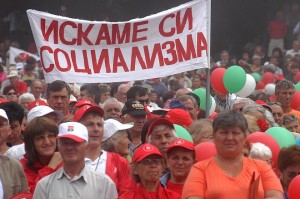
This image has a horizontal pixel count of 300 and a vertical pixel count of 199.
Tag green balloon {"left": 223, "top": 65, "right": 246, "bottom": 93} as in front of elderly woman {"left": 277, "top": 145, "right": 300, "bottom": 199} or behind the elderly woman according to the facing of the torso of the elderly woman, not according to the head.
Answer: behind

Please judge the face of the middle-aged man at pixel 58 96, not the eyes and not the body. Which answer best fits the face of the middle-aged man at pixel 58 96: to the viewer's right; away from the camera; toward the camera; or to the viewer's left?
toward the camera

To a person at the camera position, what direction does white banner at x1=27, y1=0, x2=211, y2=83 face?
facing the viewer

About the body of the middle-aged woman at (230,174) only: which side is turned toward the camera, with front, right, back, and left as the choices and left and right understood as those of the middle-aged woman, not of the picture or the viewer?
front

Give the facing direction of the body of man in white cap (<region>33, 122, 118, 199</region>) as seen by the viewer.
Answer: toward the camera

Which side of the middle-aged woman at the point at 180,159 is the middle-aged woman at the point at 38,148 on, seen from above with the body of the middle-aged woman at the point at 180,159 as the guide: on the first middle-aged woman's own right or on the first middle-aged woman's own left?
on the first middle-aged woman's own right

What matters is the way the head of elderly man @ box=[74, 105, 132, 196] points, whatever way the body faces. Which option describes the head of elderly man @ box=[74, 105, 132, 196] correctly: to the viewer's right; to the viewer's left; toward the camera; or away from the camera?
toward the camera

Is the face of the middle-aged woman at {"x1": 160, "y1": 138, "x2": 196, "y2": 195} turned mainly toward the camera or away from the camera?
toward the camera

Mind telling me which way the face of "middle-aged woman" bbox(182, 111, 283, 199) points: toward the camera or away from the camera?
toward the camera

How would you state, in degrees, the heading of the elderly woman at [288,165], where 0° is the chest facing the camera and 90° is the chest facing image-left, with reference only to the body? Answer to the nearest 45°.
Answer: approximately 315°

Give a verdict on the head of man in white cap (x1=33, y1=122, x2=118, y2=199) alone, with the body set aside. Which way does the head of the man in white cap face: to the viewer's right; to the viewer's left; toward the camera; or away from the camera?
toward the camera
